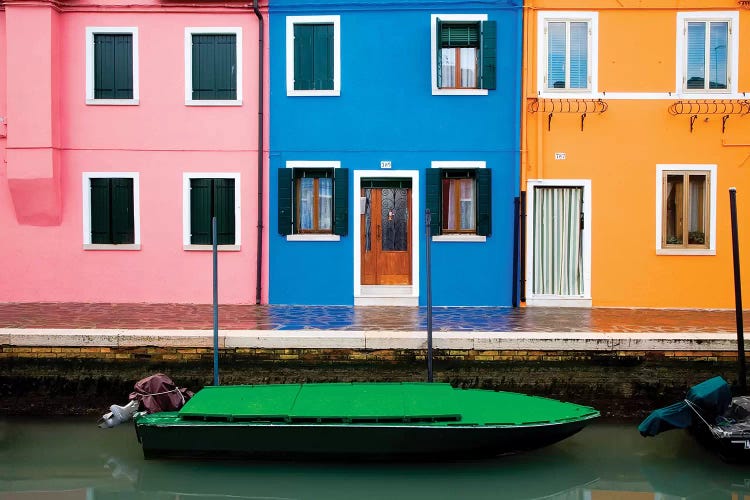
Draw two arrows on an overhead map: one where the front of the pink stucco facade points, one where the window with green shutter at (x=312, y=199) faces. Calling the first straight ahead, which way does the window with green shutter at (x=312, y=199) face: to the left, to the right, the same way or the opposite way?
the same way

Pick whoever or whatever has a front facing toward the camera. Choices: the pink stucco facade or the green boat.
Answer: the pink stucco facade

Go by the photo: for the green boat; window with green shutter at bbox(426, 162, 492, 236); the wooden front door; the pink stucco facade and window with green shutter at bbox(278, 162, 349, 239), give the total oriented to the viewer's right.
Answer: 1

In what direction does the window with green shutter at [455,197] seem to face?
toward the camera

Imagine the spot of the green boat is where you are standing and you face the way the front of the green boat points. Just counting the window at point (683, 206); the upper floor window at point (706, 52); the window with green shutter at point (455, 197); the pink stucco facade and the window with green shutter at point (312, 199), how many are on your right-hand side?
0

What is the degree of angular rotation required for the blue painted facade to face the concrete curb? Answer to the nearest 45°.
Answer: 0° — it already faces it

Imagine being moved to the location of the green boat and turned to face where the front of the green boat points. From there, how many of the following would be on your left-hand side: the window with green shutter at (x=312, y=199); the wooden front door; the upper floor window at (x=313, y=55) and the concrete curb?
4

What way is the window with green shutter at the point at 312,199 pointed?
toward the camera

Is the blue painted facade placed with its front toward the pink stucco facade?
no

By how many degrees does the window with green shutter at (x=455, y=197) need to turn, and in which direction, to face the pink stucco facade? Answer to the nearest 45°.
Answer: approximately 90° to its right

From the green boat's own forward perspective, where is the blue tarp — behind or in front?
in front

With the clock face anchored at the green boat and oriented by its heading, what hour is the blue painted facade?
The blue painted facade is roughly at 9 o'clock from the green boat.

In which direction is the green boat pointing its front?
to the viewer's right

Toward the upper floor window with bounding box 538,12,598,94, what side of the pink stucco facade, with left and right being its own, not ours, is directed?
left

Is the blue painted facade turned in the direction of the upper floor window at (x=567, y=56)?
no

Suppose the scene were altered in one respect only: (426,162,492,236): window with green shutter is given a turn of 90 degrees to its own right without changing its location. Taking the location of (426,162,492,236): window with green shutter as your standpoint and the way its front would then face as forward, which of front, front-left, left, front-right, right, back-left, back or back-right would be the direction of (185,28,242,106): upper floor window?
front

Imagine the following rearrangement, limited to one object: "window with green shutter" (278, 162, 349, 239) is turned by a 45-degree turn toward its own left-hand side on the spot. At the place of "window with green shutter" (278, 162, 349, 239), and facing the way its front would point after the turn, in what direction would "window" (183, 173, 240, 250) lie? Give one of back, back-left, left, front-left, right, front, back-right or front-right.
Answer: back-right

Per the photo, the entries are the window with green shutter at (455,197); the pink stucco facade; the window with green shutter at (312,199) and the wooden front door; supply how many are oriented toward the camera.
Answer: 4

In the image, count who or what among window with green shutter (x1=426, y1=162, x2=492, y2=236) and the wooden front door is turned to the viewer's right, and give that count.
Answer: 0

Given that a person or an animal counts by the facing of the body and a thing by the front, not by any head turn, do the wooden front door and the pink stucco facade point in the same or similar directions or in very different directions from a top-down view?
same or similar directions

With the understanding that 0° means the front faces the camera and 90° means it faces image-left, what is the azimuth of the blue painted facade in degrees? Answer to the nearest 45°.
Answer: approximately 0°

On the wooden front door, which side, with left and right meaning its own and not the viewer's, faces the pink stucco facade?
right
